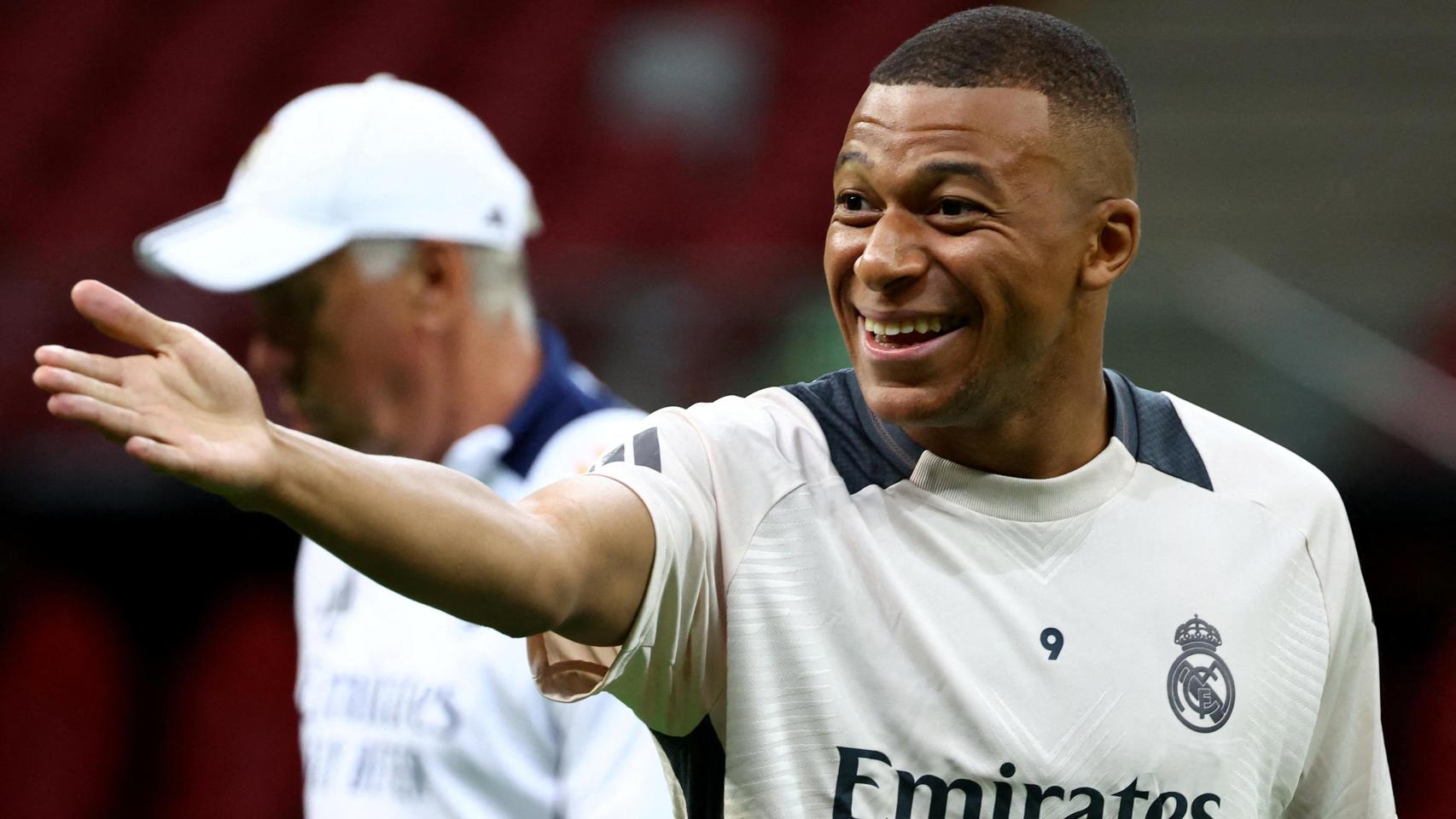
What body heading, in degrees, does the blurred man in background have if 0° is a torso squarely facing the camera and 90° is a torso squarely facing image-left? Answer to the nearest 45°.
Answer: approximately 45°

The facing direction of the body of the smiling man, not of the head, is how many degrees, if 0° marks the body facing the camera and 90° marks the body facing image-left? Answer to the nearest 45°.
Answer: approximately 0°

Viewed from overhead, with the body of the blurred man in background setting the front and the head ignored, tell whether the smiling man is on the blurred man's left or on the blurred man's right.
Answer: on the blurred man's left

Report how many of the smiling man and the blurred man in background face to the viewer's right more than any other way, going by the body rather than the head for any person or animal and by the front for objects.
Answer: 0

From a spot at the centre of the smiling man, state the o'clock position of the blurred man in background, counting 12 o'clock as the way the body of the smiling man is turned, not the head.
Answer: The blurred man in background is roughly at 5 o'clock from the smiling man.

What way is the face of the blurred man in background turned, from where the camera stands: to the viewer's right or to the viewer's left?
to the viewer's left
